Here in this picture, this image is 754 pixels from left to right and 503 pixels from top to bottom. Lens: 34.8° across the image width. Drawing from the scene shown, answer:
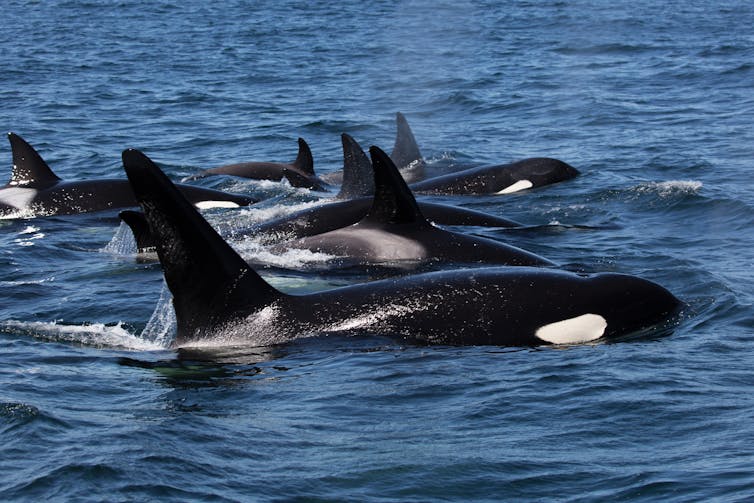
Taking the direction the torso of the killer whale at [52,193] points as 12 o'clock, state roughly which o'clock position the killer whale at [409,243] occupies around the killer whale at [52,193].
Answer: the killer whale at [409,243] is roughly at 2 o'clock from the killer whale at [52,193].

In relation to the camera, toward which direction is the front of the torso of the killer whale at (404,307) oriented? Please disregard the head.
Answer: to the viewer's right

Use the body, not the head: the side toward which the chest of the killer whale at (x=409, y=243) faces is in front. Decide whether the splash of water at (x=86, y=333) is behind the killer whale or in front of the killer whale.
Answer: behind

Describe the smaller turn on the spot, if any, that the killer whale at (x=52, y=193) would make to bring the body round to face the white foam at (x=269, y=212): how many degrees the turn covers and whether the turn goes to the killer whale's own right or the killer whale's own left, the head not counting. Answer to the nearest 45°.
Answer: approximately 45° to the killer whale's own right

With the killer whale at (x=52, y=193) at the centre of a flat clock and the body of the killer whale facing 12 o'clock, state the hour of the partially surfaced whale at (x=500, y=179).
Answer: The partially surfaced whale is roughly at 12 o'clock from the killer whale.

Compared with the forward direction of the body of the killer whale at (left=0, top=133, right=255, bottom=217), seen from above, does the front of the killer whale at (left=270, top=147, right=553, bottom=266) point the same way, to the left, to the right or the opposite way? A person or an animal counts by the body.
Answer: the same way

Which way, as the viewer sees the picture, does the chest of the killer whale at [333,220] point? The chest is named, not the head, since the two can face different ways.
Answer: to the viewer's right

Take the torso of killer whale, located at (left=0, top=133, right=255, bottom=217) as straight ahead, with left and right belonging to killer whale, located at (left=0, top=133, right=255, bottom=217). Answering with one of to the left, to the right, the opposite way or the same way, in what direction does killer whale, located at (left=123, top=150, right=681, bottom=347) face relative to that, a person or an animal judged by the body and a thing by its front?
the same way

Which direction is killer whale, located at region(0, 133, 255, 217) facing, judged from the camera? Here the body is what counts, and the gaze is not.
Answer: to the viewer's right

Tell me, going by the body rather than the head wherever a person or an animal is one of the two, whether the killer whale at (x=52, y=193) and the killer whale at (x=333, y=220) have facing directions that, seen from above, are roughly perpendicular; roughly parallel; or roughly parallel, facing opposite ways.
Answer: roughly parallel

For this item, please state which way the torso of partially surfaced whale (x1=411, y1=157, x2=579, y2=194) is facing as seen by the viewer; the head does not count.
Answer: to the viewer's right

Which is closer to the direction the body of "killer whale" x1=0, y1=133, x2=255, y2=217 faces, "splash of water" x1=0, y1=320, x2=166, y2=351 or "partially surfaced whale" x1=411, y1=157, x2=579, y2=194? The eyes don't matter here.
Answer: the partially surfaced whale

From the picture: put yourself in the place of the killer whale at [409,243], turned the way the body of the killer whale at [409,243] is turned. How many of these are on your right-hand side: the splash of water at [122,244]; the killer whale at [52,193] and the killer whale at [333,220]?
0

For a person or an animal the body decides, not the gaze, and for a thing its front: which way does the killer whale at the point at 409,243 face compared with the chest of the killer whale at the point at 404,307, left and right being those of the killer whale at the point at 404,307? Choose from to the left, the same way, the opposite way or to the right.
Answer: the same way

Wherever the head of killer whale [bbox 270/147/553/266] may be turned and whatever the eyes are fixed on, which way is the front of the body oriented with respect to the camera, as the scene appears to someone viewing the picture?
to the viewer's right
